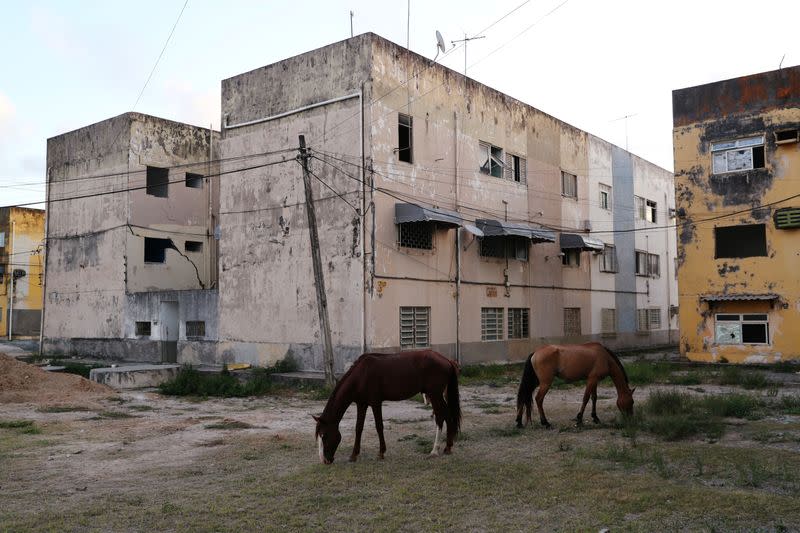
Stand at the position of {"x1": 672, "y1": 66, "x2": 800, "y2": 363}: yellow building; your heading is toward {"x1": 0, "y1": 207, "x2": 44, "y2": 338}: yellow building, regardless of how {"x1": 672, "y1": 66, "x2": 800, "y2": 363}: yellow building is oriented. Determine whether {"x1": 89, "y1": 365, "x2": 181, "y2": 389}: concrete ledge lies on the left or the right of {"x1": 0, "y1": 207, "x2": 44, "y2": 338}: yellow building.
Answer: left

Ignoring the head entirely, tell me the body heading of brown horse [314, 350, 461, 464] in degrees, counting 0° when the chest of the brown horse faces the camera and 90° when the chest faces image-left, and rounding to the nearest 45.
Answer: approximately 90°

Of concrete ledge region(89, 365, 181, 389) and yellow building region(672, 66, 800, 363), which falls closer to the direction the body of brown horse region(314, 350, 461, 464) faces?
the concrete ledge

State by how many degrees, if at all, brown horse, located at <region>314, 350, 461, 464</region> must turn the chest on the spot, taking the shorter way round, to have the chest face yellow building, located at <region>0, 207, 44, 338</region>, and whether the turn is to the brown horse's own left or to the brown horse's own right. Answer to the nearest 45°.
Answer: approximately 45° to the brown horse's own right

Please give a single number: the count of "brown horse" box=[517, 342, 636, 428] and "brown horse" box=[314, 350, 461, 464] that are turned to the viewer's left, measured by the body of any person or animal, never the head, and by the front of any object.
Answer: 1

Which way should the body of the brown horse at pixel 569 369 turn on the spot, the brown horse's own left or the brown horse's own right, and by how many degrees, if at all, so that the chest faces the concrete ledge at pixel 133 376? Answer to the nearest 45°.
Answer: approximately 135° to the brown horse's own left

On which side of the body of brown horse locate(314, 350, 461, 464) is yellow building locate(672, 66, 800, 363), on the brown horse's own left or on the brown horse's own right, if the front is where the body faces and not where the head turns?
on the brown horse's own right

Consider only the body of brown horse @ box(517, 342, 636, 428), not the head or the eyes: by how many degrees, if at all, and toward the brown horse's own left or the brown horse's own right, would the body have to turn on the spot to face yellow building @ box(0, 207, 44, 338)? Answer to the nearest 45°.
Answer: approximately 135° to the brown horse's own left

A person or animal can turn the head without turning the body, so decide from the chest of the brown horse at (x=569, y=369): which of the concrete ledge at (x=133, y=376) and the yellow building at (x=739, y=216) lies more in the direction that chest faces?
the yellow building

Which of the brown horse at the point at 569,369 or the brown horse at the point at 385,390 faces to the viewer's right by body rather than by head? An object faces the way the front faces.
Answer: the brown horse at the point at 569,369

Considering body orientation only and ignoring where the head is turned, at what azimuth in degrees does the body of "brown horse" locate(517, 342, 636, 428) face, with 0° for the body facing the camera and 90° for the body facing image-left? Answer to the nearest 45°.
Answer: approximately 270°

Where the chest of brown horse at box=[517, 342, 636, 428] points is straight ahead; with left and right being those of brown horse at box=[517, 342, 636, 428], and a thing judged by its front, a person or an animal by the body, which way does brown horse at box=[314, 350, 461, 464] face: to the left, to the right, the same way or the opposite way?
the opposite way

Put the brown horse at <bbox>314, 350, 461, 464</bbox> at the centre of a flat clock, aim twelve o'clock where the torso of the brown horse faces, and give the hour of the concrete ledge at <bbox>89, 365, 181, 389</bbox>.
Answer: The concrete ledge is roughly at 2 o'clock from the brown horse.
